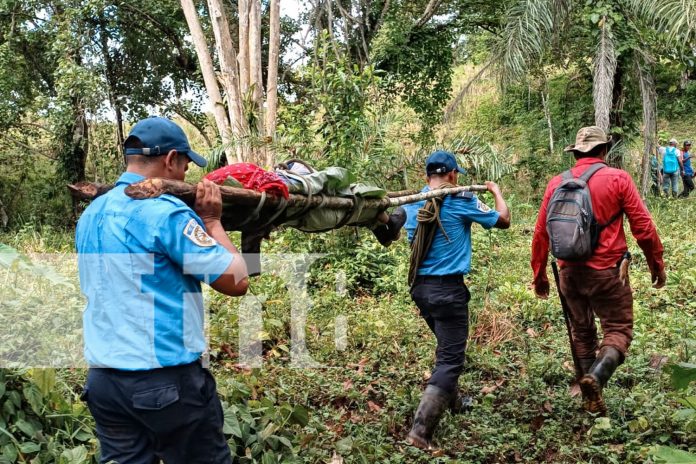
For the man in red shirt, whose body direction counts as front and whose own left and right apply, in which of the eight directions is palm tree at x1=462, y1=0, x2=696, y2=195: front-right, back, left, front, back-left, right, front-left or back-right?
front

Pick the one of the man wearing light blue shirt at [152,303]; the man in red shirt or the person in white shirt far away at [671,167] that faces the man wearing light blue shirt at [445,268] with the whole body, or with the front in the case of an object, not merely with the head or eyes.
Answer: the man wearing light blue shirt at [152,303]

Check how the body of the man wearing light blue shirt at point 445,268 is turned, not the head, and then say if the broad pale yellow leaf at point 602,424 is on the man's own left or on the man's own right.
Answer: on the man's own right

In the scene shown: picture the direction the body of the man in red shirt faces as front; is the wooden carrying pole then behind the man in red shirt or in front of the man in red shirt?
behind

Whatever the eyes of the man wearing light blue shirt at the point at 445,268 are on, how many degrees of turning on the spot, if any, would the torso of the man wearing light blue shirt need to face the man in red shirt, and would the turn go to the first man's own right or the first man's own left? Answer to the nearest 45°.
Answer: approximately 45° to the first man's own right

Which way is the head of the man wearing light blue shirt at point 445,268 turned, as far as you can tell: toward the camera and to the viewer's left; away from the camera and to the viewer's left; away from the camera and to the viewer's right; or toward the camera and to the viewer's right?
away from the camera and to the viewer's right

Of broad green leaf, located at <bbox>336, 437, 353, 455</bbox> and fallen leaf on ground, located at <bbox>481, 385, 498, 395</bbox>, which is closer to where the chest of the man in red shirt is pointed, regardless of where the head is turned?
the fallen leaf on ground

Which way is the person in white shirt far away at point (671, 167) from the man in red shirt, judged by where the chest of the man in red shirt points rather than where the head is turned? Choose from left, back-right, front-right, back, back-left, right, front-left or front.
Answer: front

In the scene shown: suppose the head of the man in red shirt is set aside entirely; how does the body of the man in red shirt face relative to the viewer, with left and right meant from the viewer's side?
facing away from the viewer

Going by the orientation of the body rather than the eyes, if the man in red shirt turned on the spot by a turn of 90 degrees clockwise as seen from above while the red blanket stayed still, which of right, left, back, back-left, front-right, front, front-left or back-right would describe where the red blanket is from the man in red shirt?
back-right

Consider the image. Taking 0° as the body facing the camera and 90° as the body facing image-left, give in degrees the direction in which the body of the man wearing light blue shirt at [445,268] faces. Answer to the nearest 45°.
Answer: approximately 225°

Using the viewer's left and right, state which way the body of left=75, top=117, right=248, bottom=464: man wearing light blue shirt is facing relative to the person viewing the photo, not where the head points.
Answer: facing away from the viewer and to the right of the viewer
